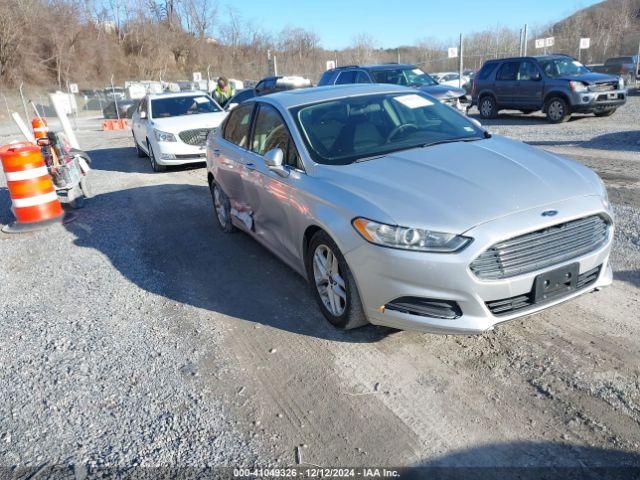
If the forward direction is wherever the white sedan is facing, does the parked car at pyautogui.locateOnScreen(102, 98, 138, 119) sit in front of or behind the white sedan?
behind

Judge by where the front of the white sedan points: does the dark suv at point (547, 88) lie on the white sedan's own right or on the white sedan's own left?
on the white sedan's own left

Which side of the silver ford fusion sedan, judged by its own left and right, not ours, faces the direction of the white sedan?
back

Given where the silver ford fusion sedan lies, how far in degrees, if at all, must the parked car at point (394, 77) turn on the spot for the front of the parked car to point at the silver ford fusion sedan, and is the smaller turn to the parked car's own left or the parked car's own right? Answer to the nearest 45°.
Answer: approximately 45° to the parked car's own right

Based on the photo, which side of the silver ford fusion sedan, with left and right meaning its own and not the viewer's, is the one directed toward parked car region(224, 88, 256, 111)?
back

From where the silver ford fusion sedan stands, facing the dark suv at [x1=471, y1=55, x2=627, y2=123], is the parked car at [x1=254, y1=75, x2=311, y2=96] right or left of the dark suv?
left

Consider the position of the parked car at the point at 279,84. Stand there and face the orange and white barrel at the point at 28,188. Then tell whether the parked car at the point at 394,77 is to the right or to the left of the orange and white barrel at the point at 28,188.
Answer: left

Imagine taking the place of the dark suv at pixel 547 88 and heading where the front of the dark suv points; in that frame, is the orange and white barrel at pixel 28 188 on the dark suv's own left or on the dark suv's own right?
on the dark suv's own right

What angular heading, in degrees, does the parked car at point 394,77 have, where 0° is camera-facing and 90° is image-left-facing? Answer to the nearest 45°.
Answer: approximately 315°

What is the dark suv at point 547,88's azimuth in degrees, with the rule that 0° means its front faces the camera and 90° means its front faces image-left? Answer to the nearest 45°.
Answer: approximately 315°

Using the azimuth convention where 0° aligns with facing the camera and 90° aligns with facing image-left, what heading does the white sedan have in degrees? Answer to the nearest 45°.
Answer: approximately 315°

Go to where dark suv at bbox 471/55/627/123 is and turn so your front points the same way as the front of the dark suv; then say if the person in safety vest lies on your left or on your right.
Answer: on your right
